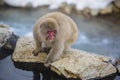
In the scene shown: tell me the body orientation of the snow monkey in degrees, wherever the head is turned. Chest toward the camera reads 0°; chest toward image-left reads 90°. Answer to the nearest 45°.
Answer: approximately 45°
